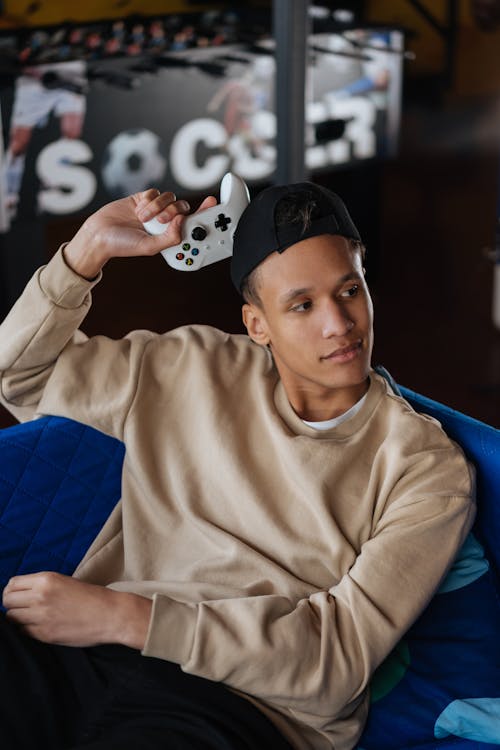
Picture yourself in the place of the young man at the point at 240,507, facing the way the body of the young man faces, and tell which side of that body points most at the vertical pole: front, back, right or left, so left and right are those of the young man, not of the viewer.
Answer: back

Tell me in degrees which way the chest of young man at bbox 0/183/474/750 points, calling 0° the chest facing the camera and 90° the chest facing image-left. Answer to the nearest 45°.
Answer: approximately 0°
